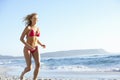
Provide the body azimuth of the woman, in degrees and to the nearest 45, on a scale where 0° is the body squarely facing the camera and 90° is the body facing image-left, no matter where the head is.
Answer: approximately 315°
